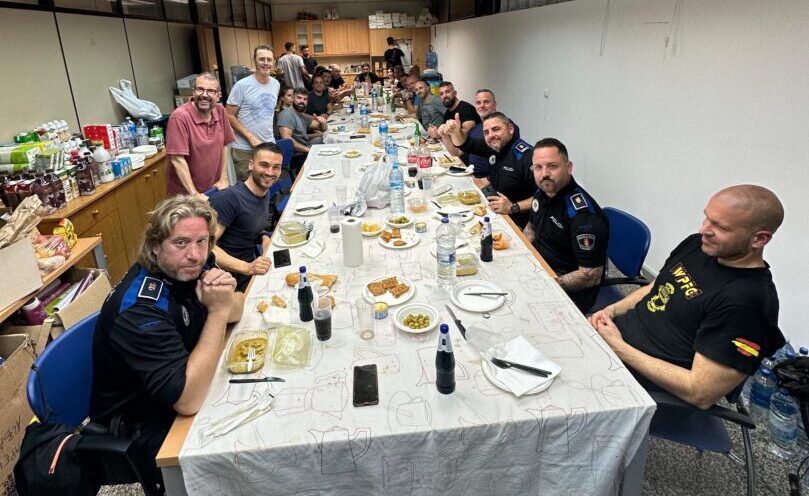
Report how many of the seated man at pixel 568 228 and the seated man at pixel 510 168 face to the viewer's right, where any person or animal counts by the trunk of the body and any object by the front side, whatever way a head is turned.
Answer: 0

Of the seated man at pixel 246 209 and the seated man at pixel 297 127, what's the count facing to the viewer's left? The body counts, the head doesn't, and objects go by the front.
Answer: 0

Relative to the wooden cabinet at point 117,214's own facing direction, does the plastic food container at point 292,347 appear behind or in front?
in front

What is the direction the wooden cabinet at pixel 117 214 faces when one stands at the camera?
facing the viewer and to the right of the viewer

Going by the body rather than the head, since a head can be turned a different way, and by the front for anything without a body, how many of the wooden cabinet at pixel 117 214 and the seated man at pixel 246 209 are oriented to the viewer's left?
0

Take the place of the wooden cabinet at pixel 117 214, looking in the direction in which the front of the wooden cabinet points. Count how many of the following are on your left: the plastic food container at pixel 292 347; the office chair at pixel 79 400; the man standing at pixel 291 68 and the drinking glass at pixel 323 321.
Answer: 1

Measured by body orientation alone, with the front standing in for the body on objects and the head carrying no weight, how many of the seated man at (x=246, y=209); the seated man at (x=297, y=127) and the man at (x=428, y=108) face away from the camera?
0

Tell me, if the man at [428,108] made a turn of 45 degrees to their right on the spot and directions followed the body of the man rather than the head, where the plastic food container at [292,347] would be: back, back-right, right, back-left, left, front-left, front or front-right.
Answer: left

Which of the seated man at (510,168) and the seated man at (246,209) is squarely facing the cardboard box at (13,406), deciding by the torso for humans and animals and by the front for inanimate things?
the seated man at (510,168)

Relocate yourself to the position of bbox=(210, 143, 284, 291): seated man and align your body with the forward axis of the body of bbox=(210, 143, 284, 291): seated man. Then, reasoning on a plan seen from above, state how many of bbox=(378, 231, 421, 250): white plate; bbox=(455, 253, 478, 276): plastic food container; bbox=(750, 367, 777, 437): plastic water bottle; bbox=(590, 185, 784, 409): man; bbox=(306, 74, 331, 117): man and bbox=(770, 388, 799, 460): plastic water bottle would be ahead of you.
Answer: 5

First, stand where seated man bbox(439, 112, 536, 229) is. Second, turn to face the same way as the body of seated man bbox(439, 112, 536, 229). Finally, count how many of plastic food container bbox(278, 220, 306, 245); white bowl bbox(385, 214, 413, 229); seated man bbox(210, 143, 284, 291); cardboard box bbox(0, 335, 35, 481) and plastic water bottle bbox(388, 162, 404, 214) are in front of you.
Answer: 5

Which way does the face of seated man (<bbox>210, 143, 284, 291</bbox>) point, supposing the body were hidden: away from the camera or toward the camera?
toward the camera

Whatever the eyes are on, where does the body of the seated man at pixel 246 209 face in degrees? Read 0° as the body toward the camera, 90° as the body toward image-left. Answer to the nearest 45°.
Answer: approximately 315°

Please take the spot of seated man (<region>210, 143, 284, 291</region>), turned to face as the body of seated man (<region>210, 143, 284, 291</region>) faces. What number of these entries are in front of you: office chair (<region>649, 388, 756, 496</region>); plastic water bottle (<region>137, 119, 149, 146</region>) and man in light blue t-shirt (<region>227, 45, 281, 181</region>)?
1

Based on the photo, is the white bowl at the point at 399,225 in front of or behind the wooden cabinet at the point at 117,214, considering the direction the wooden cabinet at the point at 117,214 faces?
in front
